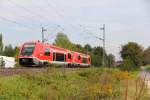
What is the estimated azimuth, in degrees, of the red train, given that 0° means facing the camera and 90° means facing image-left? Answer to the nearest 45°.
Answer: approximately 45°
